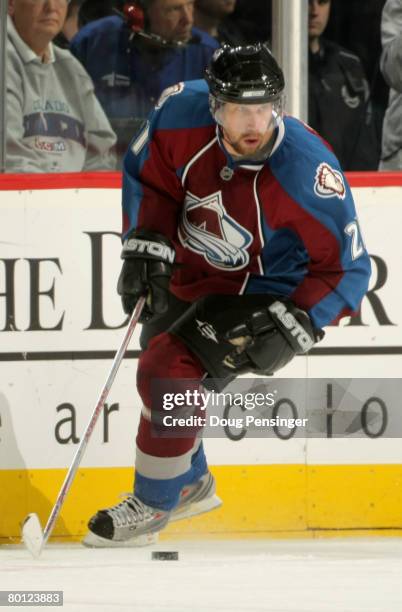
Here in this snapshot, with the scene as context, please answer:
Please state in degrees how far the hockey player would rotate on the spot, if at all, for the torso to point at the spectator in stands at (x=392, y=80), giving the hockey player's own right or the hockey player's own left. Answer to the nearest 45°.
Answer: approximately 180°

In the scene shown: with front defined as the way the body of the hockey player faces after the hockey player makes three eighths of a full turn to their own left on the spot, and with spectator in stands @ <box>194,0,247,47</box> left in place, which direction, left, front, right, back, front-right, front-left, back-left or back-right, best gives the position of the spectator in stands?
left

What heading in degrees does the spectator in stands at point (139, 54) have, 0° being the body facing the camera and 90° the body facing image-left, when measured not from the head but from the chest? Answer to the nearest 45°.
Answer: approximately 315°

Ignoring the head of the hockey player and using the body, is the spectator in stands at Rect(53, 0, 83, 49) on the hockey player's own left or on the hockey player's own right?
on the hockey player's own right

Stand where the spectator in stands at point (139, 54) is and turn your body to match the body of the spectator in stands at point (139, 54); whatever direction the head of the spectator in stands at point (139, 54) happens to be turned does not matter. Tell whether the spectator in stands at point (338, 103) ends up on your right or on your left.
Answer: on your left
